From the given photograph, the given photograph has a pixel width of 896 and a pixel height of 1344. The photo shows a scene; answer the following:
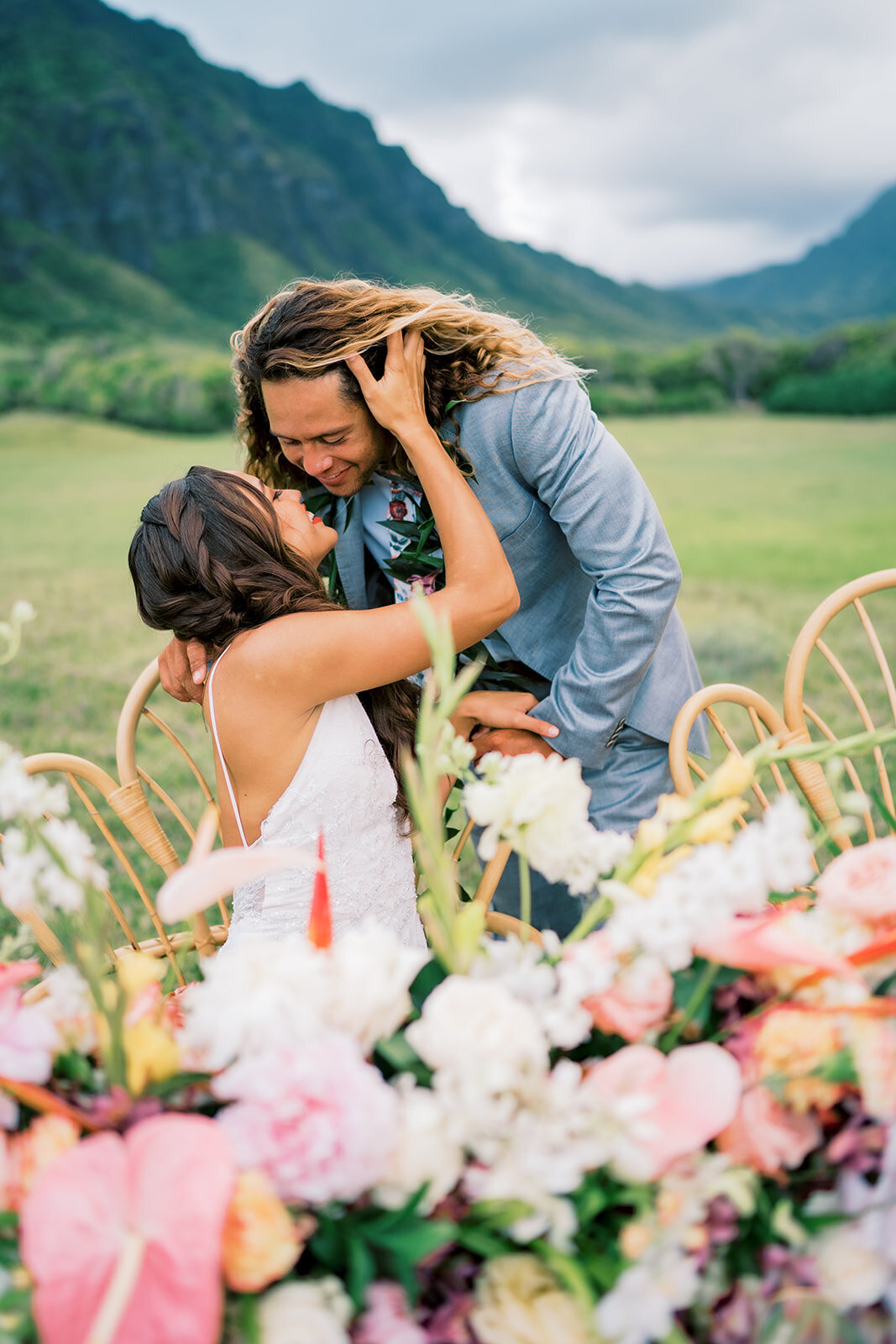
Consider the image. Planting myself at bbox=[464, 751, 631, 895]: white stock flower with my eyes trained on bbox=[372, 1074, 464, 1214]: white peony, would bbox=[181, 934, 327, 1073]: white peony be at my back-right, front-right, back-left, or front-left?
front-right

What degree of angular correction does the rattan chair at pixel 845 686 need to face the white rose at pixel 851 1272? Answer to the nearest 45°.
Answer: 0° — it already faces it

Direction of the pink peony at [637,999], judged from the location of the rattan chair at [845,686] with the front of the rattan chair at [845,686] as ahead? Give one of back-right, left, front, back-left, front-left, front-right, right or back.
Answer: front

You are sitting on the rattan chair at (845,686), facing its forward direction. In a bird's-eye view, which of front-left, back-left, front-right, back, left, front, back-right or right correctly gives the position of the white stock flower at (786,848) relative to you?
front

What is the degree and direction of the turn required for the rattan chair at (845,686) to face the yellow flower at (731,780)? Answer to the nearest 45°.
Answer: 0° — it already faces it

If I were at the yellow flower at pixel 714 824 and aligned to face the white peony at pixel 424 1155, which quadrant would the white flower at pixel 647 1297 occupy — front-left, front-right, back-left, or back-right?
front-left

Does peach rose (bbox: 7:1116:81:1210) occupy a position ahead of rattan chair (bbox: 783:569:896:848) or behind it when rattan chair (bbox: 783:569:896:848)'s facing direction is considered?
ahead

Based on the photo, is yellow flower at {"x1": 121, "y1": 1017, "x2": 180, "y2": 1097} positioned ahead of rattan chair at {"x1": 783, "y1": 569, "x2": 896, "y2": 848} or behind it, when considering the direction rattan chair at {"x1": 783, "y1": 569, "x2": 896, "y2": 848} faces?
ahead

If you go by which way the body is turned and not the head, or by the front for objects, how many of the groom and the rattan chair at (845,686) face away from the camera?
0

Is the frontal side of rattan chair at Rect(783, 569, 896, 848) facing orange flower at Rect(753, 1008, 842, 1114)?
yes

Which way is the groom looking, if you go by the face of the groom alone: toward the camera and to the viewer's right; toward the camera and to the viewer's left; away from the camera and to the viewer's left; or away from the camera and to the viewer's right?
toward the camera and to the viewer's left

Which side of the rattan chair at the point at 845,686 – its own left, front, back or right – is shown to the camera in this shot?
front

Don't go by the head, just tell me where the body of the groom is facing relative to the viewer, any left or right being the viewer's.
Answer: facing the viewer and to the left of the viewer
